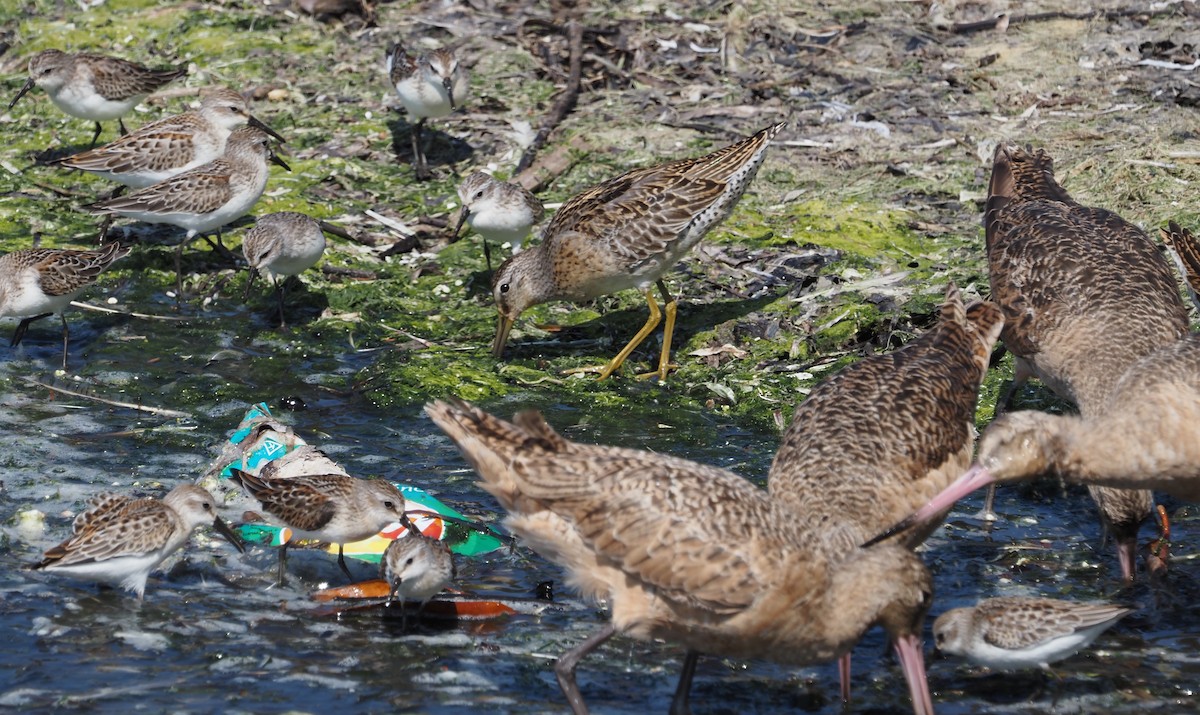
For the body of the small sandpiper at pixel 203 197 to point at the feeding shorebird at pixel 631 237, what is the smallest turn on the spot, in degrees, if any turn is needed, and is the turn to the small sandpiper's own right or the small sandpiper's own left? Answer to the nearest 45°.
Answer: approximately 45° to the small sandpiper's own right

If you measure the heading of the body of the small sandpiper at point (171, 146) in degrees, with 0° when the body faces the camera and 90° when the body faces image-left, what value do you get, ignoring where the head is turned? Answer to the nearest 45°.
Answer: approximately 270°

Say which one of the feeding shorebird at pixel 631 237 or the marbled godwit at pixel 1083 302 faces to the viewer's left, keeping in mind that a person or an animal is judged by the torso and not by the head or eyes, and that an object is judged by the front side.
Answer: the feeding shorebird

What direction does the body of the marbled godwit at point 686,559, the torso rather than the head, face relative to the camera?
to the viewer's right

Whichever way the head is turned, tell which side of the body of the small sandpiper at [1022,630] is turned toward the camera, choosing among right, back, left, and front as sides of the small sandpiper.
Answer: left

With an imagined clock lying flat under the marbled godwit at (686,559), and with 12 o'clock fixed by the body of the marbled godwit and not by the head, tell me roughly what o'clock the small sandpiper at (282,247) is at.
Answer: The small sandpiper is roughly at 8 o'clock from the marbled godwit.

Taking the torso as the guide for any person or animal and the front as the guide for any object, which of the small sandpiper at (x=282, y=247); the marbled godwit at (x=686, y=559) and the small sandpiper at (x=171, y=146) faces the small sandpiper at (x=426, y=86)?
the small sandpiper at (x=171, y=146)

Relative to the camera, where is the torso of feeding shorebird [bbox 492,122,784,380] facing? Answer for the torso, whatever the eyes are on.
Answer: to the viewer's left

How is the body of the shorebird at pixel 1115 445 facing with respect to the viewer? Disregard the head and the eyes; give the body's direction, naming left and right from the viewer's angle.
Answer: facing to the left of the viewer

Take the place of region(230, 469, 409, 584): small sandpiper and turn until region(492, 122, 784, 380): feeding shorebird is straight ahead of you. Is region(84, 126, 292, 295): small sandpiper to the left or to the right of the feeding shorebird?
left

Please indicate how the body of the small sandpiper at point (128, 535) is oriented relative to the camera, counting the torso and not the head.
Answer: to the viewer's right

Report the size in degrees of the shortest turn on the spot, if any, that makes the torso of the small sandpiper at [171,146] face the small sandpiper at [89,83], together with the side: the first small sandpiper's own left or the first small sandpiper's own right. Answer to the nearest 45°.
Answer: approximately 135° to the first small sandpiper's own left

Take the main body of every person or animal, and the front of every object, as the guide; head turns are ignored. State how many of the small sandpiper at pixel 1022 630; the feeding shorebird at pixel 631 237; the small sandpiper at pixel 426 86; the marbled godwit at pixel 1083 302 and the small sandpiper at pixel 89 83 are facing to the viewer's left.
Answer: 3

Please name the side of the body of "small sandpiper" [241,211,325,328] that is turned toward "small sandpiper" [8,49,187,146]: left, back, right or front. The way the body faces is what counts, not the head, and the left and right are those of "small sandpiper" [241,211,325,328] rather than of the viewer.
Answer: right

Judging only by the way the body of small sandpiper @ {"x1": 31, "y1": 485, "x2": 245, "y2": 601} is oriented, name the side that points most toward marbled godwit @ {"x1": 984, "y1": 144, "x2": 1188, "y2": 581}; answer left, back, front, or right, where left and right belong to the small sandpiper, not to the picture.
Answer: front

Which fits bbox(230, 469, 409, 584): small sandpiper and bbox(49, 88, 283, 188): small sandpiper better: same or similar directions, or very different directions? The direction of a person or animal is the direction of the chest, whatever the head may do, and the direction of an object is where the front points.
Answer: same or similar directions
